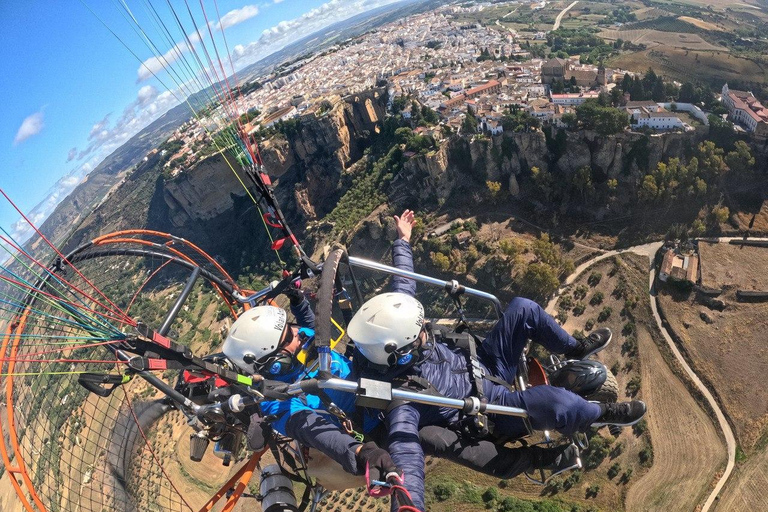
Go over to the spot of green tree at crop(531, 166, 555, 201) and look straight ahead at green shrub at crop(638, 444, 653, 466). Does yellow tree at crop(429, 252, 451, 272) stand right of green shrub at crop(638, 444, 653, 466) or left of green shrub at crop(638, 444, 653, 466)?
right

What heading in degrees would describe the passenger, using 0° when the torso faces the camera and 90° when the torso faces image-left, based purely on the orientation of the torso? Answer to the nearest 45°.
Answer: approximately 270°

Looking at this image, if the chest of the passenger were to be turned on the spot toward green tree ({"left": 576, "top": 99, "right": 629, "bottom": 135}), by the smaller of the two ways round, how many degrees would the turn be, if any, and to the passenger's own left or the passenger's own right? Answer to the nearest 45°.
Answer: approximately 45° to the passenger's own left

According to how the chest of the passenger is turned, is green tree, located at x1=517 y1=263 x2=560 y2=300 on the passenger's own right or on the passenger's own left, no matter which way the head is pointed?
on the passenger's own left

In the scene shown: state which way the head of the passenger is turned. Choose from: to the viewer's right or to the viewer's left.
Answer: to the viewer's right

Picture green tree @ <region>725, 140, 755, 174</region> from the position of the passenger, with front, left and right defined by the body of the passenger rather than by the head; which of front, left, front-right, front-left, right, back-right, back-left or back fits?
front-left
